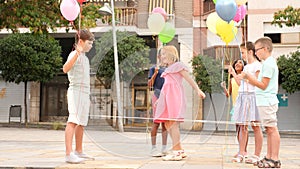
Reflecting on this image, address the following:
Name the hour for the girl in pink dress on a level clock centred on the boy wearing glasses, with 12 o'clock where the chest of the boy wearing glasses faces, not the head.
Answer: The girl in pink dress is roughly at 12 o'clock from the boy wearing glasses.

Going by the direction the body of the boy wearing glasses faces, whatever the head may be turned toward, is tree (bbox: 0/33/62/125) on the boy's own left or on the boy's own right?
on the boy's own right

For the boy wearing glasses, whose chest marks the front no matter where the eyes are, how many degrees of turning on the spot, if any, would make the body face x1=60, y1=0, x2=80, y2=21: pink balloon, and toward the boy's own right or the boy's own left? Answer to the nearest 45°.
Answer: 0° — they already face it

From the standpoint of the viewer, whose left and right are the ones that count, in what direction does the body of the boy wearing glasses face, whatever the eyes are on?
facing to the left of the viewer

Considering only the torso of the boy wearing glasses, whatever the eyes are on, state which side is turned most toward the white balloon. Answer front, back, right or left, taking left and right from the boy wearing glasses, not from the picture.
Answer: front
